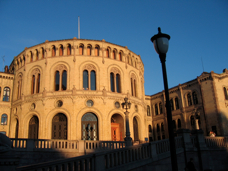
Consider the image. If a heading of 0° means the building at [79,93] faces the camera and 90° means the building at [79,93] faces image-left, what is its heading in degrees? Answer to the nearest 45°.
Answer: approximately 0°
